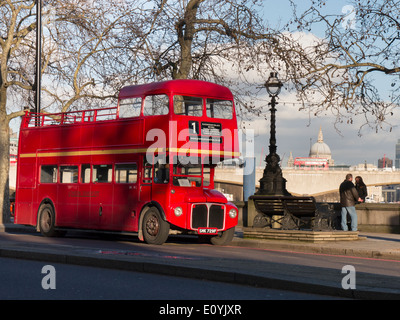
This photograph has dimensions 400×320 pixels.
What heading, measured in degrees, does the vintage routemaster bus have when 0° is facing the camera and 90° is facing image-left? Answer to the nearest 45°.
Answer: approximately 315°

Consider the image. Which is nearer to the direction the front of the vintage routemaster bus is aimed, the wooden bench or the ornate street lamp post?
the wooden bench

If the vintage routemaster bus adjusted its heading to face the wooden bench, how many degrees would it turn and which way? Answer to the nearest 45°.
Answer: approximately 45° to its left

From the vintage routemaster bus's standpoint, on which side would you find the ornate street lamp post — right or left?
on its left
